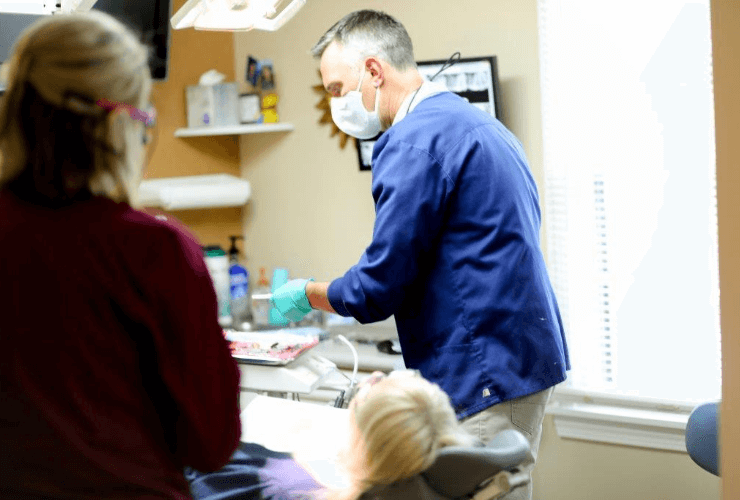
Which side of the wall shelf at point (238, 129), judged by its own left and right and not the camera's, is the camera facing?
front

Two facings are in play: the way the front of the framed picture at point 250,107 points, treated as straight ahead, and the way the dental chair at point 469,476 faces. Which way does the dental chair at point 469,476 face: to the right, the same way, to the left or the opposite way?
to the right

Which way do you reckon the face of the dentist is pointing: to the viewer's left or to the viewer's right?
to the viewer's left

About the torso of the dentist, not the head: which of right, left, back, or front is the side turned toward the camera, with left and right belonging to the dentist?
left

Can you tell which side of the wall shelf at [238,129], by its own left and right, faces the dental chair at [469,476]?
front

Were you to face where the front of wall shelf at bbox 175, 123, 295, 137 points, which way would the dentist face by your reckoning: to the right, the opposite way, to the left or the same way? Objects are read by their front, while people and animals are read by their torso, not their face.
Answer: to the right

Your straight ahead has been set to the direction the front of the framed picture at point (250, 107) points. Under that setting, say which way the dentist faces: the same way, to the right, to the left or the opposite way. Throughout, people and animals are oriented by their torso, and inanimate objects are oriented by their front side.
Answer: to the right

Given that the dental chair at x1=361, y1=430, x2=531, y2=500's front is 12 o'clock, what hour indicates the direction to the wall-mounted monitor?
The wall-mounted monitor is roughly at 2 o'clock from the dental chair.

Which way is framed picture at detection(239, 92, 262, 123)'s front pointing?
toward the camera

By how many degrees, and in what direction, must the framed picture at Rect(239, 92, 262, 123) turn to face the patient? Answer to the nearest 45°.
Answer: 0° — it already faces them

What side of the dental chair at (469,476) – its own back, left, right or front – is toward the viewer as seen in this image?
left
